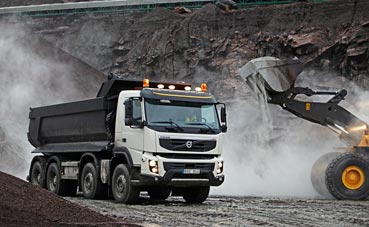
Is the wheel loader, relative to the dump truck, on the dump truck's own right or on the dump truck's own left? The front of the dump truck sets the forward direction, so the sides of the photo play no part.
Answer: on the dump truck's own left

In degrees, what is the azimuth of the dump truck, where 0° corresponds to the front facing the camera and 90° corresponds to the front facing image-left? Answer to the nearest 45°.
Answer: approximately 315°
